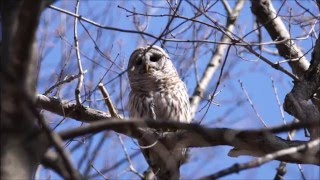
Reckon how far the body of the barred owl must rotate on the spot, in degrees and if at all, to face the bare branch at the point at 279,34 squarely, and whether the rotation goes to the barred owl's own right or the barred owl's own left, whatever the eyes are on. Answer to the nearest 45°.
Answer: approximately 45° to the barred owl's own left

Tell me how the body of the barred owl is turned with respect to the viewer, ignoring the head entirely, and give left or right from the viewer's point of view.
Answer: facing the viewer
